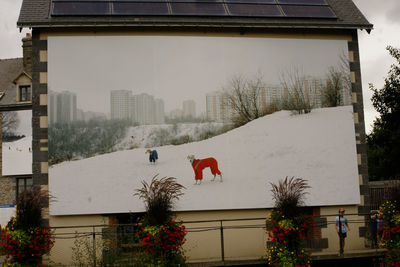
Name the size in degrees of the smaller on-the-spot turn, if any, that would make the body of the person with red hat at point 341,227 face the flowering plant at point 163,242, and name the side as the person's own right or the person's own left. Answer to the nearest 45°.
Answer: approximately 45° to the person's own right

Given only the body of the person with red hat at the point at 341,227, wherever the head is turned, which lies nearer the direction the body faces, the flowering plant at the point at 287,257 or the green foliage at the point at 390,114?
the flowering plant

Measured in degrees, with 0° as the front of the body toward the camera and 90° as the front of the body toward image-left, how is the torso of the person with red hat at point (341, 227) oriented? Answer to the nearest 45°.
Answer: approximately 0°

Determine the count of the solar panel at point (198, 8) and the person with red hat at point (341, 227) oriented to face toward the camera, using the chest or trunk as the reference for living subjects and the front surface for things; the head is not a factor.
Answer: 2

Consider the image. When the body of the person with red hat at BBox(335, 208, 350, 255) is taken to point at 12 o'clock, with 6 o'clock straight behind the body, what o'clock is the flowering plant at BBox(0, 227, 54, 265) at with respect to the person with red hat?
The flowering plant is roughly at 2 o'clock from the person with red hat.

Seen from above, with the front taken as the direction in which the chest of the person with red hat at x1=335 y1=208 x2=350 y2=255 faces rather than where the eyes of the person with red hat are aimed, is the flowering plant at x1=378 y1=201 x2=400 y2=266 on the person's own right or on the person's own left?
on the person's own left
